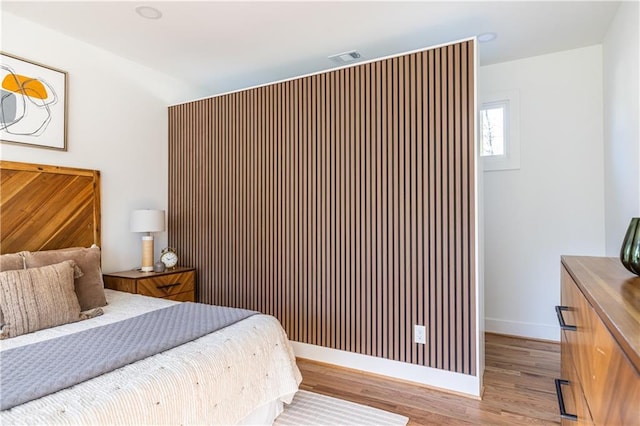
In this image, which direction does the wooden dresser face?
to the viewer's left

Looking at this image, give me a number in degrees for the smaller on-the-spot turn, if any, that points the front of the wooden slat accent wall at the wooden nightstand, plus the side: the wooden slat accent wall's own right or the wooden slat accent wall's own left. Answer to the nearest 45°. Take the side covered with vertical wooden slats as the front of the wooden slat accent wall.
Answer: approximately 45° to the wooden slat accent wall's own right

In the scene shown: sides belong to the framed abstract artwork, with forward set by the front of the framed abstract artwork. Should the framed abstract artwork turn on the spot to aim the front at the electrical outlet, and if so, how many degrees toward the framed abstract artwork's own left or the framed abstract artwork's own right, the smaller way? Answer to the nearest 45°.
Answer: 0° — it already faces it

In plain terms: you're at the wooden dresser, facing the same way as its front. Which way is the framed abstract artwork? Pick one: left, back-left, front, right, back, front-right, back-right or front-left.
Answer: front

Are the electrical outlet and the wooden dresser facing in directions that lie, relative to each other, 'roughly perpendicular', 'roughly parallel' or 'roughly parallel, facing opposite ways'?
roughly perpendicular

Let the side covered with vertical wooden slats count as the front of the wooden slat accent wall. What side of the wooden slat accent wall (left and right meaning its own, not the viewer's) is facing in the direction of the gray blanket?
front

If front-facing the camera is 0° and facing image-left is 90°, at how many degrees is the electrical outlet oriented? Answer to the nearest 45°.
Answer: approximately 45°

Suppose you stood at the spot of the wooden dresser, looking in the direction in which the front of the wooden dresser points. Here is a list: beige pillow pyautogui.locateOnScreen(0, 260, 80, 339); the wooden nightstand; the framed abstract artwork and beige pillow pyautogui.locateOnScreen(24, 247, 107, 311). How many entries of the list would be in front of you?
4

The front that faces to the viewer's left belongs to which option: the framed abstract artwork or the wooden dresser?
the wooden dresser

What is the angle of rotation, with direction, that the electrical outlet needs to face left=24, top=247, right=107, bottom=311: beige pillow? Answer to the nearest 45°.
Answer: approximately 45° to its right

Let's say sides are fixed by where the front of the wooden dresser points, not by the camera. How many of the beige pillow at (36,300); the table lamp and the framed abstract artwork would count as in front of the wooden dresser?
3

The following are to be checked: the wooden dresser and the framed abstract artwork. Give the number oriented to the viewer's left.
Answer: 1

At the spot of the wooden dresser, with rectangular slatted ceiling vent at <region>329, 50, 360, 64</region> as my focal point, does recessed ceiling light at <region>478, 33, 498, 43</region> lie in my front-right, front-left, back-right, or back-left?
front-right

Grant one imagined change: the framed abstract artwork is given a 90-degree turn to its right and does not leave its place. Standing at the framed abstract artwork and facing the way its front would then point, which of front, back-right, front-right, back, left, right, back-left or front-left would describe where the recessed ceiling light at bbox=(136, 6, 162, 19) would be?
left

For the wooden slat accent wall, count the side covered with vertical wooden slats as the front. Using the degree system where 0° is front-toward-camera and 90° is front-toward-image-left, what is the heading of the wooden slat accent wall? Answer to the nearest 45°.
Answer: approximately 45°

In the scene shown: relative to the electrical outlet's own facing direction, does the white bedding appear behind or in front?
in front
